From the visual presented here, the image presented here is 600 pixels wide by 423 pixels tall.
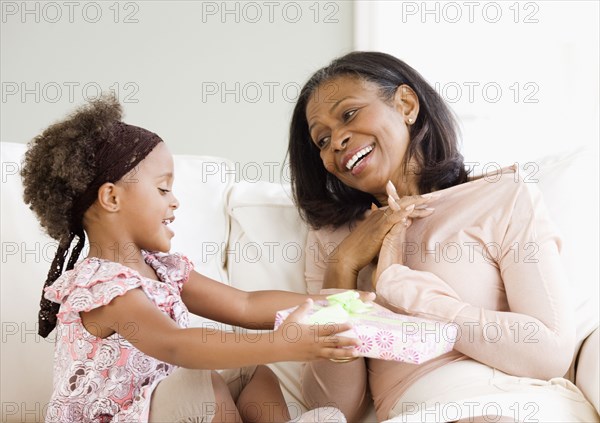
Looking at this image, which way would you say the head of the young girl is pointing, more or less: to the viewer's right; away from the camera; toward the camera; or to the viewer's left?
to the viewer's right

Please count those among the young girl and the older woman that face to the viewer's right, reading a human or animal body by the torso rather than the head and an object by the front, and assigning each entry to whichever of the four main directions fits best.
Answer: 1

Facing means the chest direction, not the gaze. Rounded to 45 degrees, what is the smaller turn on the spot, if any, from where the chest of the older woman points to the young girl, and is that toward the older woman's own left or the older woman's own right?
0° — they already face them

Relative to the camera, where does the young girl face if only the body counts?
to the viewer's right

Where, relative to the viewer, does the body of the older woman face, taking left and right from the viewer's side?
facing the viewer and to the left of the viewer

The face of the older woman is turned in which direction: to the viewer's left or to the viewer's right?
to the viewer's left

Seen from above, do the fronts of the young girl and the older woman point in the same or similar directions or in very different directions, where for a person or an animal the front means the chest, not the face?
very different directions

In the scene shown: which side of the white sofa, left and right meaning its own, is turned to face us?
front

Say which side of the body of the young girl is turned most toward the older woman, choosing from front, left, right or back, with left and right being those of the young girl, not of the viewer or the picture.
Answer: front
